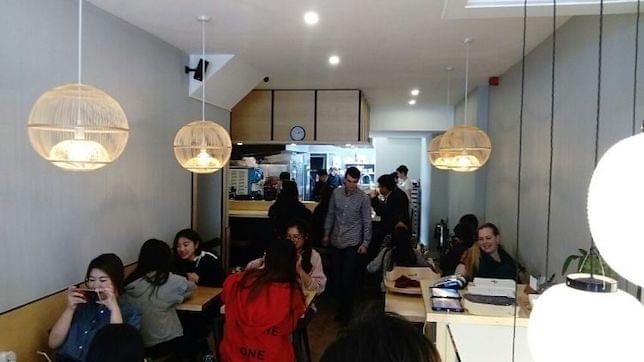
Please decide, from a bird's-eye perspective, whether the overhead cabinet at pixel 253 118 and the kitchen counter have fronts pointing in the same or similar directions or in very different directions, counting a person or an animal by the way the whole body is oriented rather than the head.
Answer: same or similar directions

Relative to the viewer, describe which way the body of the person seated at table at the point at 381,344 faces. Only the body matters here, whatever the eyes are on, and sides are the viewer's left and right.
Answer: facing away from the viewer

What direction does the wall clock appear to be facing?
toward the camera

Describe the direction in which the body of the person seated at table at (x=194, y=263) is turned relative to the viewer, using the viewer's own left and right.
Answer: facing the viewer and to the left of the viewer

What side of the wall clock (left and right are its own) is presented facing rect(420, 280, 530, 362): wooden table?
front

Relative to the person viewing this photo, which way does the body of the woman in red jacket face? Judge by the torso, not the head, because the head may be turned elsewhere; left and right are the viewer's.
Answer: facing away from the viewer

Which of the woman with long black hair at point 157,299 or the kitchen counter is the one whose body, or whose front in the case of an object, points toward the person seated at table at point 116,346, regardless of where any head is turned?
the kitchen counter

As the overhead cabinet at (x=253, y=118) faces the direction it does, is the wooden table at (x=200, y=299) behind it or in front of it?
in front

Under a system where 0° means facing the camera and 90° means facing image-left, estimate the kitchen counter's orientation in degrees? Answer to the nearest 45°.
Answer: approximately 0°

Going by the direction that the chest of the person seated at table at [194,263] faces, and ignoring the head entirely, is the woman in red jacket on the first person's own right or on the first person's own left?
on the first person's own left

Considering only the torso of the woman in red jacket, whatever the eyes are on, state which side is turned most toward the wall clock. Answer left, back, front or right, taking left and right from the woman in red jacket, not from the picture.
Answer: front

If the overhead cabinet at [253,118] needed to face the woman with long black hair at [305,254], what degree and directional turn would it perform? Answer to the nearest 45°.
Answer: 0° — it already faces them

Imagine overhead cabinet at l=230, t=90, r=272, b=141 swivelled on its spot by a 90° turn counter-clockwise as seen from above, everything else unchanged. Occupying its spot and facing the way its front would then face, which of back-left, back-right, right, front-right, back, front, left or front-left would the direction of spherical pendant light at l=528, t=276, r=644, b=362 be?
right

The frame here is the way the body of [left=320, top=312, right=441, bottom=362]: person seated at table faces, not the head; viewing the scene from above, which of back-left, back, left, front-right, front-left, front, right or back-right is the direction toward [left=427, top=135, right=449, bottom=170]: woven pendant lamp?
front

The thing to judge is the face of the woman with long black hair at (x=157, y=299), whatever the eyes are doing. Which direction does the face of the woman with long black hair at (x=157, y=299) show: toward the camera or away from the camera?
away from the camera

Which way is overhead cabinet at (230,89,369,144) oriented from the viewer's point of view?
toward the camera
